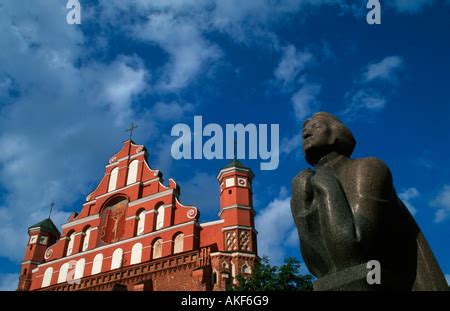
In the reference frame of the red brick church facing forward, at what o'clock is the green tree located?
The green tree is roughly at 9 o'clock from the red brick church.

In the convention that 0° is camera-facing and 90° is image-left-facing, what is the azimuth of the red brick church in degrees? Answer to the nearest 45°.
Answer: approximately 45°
